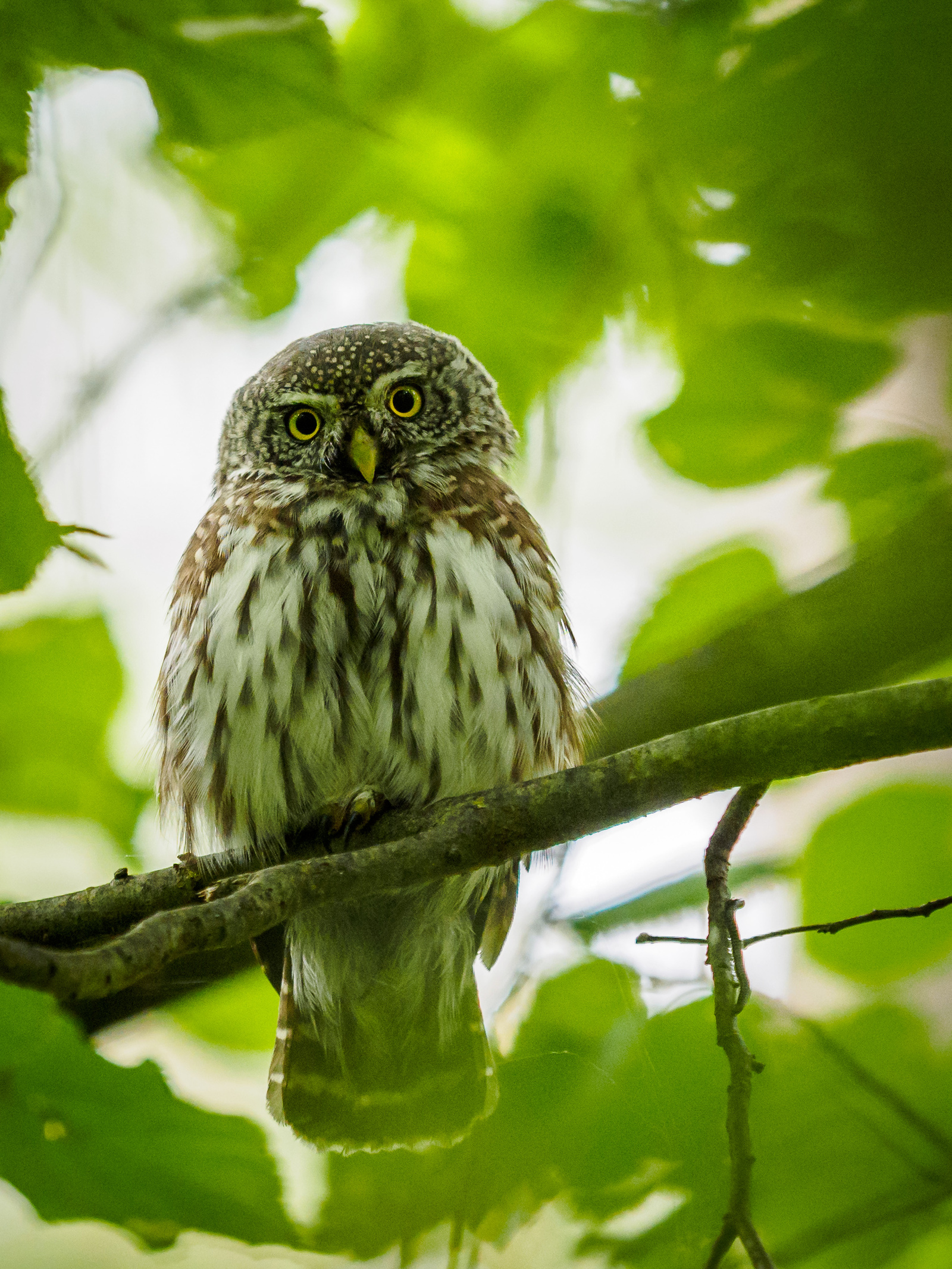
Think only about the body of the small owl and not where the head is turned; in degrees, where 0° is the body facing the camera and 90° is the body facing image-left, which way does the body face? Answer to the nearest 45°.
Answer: approximately 0°
